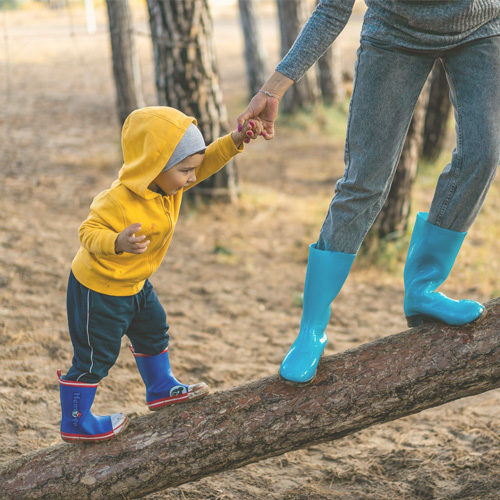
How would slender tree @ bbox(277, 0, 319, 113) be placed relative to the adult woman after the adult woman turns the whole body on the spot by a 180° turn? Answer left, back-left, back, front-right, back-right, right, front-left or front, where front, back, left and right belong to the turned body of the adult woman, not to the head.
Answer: front

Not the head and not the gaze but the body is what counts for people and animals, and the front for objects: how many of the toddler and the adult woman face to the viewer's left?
0

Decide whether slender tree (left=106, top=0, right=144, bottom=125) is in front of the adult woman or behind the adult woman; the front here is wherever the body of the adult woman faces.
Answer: behind

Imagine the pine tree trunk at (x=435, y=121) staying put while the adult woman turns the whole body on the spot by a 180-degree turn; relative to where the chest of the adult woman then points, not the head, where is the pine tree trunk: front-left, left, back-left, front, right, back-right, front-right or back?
front

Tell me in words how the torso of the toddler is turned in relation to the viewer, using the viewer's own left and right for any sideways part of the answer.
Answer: facing the viewer and to the right of the viewer

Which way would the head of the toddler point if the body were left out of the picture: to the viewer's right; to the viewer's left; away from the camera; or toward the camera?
to the viewer's right

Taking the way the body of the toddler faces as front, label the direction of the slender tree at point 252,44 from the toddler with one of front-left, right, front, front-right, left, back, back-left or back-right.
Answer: back-left

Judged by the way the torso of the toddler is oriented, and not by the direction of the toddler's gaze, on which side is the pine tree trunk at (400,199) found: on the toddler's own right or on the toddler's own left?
on the toddler's own left

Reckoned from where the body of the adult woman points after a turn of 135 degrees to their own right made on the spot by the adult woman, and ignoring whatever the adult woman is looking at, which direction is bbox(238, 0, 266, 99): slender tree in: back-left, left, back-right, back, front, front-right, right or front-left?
front-right

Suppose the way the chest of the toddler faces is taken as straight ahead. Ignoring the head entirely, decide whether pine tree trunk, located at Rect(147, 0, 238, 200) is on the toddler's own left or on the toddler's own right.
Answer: on the toddler's own left
